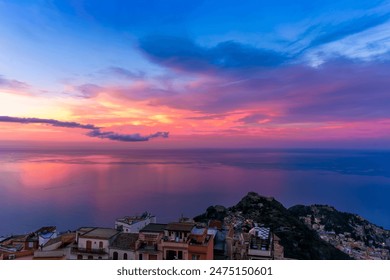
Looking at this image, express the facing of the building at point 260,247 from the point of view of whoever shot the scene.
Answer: facing the viewer

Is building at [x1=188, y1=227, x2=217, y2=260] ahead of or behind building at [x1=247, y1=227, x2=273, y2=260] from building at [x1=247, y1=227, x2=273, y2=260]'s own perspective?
ahead

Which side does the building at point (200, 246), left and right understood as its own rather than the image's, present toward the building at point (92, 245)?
right

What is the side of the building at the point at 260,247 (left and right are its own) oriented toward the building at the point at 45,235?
right

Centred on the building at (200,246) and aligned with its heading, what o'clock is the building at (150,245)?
the building at (150,245) is roughly at 3 o'clock from the building at (200,246).

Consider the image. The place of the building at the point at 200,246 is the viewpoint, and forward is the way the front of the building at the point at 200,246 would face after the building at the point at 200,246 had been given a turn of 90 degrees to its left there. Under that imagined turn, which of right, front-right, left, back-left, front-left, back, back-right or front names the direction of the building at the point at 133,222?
back-left

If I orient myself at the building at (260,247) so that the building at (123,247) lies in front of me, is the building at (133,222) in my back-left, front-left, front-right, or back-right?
front-right

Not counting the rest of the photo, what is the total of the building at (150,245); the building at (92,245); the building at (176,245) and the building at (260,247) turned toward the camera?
4

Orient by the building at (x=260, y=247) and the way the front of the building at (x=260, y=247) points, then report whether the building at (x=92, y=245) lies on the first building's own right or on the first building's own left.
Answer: on the first building's own right

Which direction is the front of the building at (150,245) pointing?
toward the camera

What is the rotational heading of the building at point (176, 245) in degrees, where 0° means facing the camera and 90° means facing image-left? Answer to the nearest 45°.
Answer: approximately 0°
